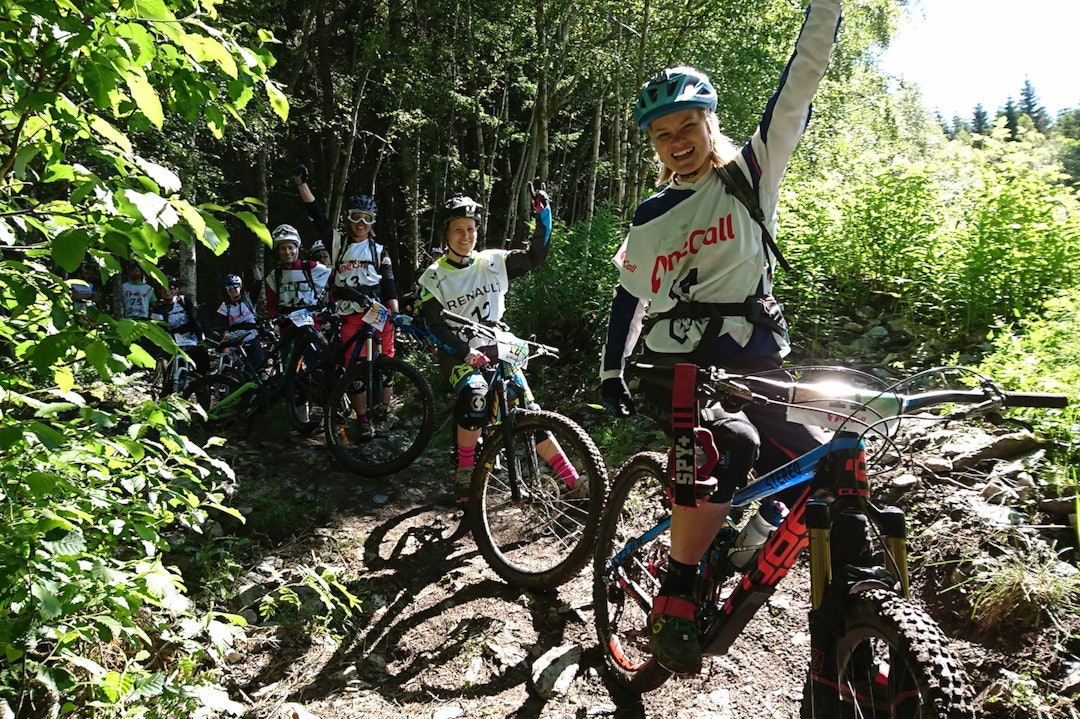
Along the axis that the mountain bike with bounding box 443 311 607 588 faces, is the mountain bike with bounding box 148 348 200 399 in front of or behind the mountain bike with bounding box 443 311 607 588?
behind

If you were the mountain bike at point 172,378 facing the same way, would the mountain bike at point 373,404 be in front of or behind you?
in front

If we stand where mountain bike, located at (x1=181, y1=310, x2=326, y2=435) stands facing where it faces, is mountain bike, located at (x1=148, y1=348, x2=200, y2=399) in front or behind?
behind

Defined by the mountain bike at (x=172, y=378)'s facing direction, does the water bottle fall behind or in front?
in front

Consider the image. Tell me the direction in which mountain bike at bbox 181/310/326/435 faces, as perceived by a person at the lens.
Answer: facing the viewer and to the right of the viewer

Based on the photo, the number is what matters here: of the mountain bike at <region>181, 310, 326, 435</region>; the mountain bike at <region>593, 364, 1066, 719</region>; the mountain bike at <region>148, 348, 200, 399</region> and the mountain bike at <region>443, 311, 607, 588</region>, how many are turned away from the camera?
0

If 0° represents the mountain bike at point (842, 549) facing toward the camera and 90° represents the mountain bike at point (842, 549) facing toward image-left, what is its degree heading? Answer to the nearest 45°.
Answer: approximately 315°

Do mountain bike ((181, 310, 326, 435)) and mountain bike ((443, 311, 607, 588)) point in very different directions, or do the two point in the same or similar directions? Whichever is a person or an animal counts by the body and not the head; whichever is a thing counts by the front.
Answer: same or similar directions

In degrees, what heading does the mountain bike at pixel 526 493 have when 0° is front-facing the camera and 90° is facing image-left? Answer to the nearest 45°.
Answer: approximately 315°

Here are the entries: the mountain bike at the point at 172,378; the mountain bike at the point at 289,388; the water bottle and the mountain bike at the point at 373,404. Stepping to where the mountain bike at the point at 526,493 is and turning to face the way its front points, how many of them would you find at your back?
3
